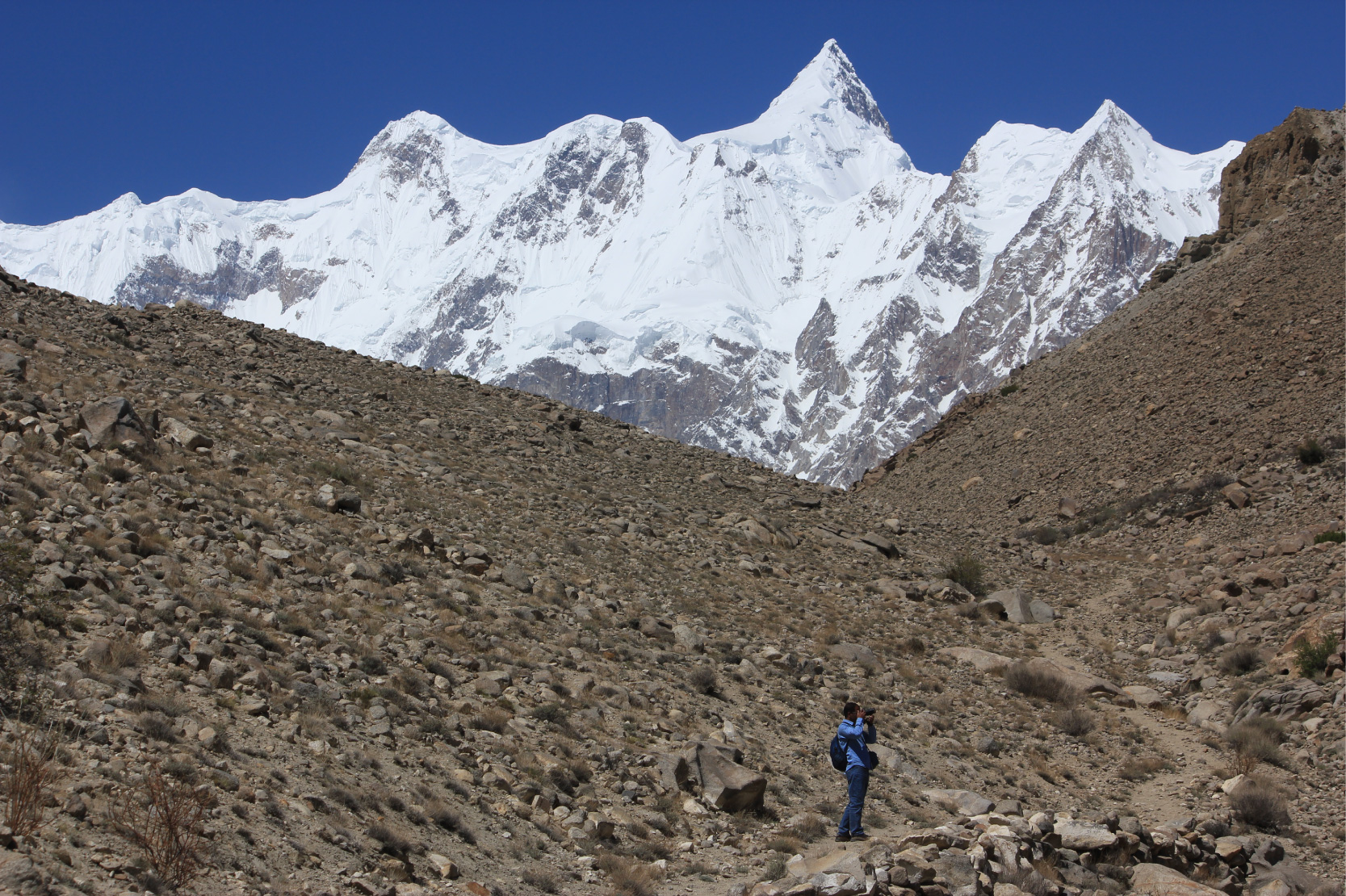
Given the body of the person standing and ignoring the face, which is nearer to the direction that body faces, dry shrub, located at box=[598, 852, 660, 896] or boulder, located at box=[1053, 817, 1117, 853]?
the boulder

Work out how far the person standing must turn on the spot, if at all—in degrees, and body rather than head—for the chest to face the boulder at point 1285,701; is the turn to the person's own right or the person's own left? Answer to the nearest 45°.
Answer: approximately 45° to the person's own left

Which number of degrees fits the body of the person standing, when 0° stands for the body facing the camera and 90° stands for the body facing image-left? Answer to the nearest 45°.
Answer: approximately 270°

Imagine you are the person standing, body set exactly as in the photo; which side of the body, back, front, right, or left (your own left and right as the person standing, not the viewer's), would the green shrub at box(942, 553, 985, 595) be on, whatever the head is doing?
left

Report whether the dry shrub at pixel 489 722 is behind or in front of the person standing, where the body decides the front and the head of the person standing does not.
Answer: behind

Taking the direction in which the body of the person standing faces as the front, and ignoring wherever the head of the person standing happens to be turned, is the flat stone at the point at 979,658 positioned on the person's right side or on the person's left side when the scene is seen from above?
on the person's left side

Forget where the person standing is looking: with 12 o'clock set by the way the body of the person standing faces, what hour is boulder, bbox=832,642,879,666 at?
The boulder is roughly at 9 o'clock from the person standing.

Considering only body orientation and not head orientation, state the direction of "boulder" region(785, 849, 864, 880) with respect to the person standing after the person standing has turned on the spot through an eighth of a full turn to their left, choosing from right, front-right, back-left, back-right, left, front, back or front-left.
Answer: back-right

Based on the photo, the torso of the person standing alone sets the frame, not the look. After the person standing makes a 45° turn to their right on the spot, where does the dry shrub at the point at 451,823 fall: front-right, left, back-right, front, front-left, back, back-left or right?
right

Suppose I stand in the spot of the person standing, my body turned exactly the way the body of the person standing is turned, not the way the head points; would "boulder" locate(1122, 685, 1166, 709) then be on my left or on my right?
on my left

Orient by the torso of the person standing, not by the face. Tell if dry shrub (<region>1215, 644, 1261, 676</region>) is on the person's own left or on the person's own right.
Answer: on the person's own left

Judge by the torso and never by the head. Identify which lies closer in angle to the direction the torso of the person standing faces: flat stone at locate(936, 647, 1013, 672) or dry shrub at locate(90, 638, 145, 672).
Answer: the flat stone
